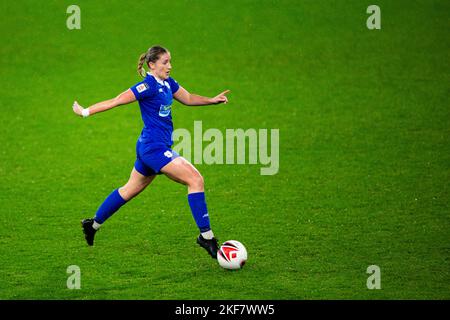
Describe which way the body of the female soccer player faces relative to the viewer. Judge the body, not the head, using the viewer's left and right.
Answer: facing the viewer and to the right of the viewer
